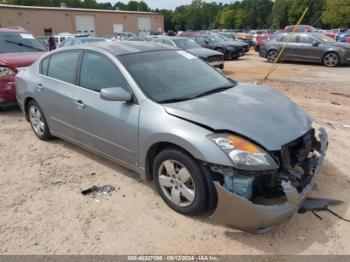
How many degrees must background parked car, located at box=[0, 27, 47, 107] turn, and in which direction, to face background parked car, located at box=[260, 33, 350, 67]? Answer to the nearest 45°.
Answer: approximately 45° to its left

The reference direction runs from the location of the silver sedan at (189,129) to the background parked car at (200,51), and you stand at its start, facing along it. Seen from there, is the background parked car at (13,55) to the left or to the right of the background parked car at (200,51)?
left

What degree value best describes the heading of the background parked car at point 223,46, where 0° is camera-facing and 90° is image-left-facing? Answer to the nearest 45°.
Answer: approximately 315°

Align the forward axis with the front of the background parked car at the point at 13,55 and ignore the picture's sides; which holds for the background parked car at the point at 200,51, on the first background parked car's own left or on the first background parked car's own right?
on the first background parked car's own left

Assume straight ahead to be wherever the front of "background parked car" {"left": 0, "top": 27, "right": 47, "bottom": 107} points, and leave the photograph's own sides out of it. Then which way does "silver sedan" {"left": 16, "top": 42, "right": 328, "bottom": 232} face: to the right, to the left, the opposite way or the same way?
the same way

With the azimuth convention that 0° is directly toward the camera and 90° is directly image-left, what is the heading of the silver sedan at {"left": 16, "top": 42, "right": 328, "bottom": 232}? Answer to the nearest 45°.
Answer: approximately 315°

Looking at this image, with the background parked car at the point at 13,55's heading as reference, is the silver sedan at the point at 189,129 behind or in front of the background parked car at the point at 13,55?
in front

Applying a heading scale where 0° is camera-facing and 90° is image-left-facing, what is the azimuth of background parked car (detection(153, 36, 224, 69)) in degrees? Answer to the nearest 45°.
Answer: approximately 315°

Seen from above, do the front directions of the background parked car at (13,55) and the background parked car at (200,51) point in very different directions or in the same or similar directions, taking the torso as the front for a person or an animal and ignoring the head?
same or similar directions

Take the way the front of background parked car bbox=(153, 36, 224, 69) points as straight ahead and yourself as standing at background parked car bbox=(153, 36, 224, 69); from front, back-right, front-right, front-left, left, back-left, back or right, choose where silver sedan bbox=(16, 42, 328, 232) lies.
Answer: front-right

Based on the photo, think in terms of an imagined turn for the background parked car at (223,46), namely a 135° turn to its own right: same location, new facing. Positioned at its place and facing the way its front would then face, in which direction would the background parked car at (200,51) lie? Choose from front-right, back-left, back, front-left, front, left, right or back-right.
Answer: left

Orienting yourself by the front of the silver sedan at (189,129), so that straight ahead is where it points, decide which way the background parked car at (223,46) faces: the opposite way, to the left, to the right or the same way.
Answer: the same way

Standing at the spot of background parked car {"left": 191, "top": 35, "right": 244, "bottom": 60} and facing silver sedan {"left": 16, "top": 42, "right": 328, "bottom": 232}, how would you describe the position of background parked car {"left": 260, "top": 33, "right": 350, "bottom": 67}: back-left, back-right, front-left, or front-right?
front-left

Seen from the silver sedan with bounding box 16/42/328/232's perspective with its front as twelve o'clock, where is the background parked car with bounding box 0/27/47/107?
The background parked car is roughly at 6 o'clock from the silver sedan.

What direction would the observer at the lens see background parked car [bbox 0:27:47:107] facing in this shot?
facing the viewer and to the right of the viewer
